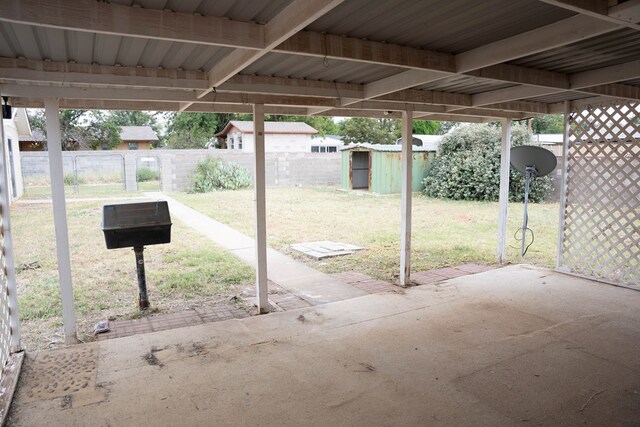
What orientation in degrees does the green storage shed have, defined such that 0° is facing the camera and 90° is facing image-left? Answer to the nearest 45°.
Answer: approximately 45°

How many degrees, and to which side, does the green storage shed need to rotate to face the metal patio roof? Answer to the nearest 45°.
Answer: approximately 45° to its left

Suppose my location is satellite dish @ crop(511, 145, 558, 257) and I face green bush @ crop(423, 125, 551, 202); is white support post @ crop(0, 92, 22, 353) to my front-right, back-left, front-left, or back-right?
back-left

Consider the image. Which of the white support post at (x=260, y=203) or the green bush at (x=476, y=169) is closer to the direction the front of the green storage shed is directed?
the white support post

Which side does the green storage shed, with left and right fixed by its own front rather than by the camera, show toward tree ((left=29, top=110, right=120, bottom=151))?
right

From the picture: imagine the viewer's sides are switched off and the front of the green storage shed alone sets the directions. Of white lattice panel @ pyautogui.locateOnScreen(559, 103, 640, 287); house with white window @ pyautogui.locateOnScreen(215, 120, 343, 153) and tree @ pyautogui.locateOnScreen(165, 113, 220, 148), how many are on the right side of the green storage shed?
2

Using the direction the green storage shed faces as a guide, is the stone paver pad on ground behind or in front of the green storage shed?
in front

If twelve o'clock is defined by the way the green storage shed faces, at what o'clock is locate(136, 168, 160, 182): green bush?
The green bush is roughly at 2 o'clock from the green storage shed.

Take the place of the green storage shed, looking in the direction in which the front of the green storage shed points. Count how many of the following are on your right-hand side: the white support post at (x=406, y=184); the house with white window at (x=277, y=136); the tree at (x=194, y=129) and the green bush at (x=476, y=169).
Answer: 2

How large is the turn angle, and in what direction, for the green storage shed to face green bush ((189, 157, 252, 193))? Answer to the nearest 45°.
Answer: approximately 45° to its right

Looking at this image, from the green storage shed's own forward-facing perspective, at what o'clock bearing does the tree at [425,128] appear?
The tree is roughly at 5 o'clock from the green storage shed.

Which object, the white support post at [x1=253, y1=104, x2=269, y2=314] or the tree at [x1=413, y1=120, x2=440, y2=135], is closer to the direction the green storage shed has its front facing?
the white support post

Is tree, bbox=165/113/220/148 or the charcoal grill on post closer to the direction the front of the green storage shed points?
the charcoal grill on post

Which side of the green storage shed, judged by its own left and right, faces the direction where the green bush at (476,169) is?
left

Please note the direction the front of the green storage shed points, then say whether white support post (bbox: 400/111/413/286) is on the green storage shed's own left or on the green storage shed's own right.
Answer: on the green storage shed's own left

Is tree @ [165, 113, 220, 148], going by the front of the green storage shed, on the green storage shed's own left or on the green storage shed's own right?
on the green storage shed's own right
